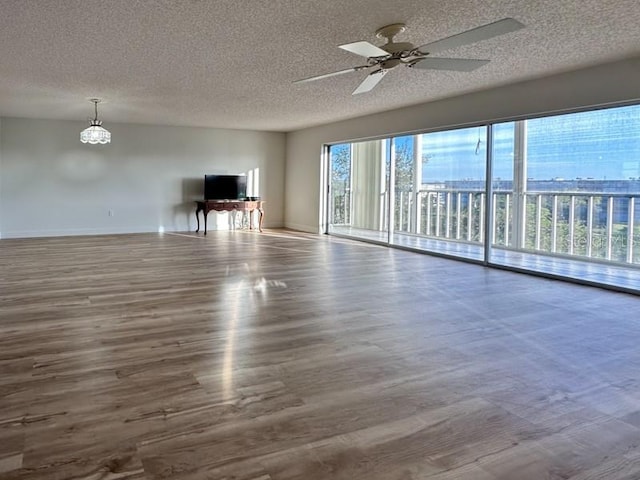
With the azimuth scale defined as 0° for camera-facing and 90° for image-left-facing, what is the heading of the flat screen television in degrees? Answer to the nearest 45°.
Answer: approximately 0°

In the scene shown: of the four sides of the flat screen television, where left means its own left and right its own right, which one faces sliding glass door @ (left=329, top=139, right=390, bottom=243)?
left

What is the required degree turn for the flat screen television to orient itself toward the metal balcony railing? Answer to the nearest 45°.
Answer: approximately 45° to its left

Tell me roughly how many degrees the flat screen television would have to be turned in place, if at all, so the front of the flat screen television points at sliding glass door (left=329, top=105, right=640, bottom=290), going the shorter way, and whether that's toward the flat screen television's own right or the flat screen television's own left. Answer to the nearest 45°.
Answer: approximately 45° to the flat screen television's own left

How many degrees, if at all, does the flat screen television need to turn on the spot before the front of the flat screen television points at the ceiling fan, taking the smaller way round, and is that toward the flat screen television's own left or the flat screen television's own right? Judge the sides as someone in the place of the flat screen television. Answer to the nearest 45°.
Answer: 0° — it already faces it
